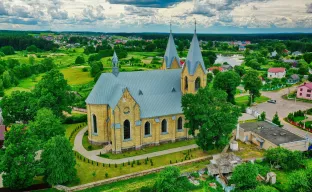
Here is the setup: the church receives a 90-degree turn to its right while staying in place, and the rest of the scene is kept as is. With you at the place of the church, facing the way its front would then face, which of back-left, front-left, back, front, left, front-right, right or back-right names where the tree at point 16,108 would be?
back-right

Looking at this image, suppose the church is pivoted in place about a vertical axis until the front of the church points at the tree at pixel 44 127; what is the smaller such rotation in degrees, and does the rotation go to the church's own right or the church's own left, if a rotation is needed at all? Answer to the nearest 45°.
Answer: approximately 180°

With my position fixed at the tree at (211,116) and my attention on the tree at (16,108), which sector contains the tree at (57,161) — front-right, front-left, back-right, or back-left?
front-left

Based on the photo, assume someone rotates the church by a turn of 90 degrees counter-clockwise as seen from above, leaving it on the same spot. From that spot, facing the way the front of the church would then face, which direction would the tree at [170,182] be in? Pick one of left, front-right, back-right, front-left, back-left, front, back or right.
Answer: back-left

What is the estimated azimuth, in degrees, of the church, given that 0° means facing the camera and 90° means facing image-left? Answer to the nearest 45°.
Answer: approximately 225°

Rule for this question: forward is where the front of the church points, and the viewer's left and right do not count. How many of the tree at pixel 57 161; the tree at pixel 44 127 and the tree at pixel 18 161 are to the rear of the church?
3

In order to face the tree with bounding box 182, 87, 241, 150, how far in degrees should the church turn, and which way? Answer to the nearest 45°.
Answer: approximately 90° to its right

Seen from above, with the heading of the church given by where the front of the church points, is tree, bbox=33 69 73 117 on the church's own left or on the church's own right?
on the church's own left

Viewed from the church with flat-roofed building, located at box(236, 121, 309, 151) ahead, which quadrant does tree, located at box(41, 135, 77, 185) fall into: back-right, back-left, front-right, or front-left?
back-right

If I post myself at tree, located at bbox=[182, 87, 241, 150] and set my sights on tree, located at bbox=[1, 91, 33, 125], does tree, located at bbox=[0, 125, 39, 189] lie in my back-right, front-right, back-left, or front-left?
front-left

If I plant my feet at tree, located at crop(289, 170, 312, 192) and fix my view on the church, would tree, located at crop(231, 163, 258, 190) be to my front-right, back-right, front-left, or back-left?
front-left

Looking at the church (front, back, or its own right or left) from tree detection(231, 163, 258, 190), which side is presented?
right

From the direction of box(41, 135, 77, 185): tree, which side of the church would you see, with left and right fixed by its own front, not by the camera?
back

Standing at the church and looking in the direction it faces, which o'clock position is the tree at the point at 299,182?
The tree is roughly at 3 o'clock from the church.

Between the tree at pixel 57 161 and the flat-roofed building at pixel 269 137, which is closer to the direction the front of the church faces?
the flat-roofed building

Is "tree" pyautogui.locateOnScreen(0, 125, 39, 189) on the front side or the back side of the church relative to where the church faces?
on the back side
